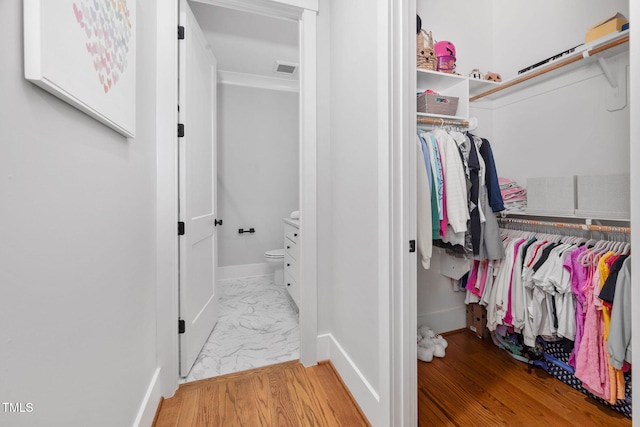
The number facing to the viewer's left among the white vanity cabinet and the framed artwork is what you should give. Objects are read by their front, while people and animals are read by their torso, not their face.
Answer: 1

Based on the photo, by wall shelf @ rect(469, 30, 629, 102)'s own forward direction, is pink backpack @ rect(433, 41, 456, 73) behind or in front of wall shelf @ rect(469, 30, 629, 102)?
in front

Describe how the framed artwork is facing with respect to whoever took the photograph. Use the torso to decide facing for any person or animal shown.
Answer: facing the viewer and to the right of the viewer

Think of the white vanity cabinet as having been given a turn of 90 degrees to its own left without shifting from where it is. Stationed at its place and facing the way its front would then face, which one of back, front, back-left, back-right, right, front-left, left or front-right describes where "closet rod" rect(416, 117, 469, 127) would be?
front-left

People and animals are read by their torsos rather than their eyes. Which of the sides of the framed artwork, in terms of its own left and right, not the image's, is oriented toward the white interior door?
left

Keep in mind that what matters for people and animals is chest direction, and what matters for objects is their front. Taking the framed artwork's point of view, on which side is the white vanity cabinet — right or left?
on its left

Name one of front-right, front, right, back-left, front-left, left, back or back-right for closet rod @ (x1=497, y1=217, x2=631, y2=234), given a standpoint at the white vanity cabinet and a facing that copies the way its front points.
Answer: back-left

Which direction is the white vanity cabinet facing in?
to the viewer's left

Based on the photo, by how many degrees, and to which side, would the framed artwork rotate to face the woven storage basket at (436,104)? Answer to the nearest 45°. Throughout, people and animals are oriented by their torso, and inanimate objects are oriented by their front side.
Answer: approximately 45° to its left

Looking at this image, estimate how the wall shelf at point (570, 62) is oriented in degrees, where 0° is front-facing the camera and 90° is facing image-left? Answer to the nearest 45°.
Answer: approximately 45°

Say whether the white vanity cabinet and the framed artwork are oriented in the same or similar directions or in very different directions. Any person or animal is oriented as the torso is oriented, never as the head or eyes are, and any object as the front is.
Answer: very different directions

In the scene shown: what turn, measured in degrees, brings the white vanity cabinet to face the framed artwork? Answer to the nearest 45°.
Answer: approximately 90° to its left
